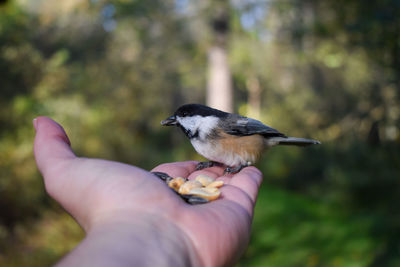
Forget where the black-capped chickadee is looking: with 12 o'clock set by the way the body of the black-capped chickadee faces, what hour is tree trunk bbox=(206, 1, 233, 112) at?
The tree trunk is roughly at 3 o'clock from the black-capped chickadee.

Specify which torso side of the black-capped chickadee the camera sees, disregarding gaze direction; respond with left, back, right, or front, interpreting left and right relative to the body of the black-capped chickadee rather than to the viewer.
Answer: left
